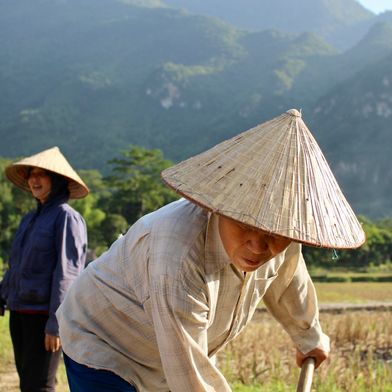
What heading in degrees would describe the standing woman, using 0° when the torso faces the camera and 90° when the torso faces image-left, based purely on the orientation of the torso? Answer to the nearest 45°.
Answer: approximately 45°
